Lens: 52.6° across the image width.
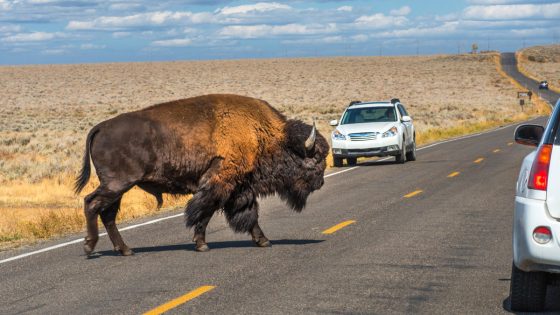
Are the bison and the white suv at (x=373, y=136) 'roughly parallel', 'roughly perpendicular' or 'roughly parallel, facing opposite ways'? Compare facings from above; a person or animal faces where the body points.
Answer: roughly perpendicular

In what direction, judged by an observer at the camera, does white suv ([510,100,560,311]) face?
facing away from the viewer

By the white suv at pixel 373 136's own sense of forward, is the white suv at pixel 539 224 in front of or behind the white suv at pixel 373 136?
in front

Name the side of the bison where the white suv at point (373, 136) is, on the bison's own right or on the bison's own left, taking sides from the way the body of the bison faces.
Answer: on the bison's own left

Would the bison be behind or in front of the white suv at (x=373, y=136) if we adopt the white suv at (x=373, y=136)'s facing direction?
in front

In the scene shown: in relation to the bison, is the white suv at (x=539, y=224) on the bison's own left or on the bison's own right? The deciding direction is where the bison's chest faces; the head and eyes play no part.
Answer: on the bison's own right

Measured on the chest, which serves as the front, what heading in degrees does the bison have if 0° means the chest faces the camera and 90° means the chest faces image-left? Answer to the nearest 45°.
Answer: approximately 270°
